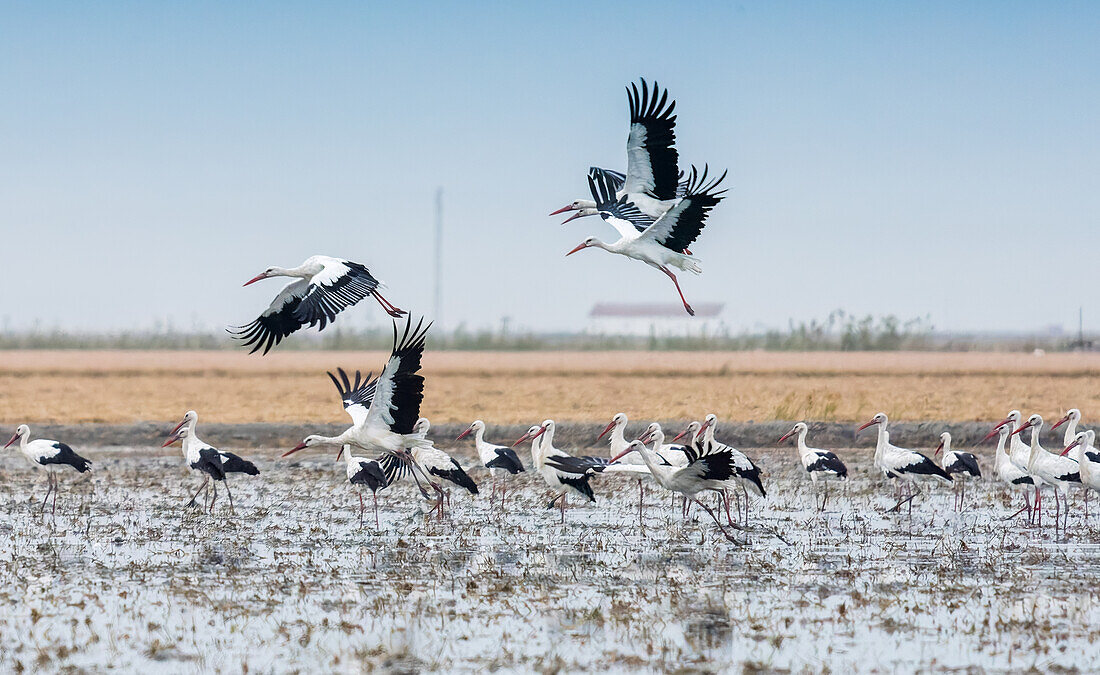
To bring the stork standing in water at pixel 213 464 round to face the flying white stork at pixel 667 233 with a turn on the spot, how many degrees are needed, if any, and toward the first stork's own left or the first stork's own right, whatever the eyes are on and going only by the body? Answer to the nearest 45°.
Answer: approximately 135° to the first stork's own left

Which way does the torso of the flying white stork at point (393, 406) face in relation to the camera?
to the viewer's left

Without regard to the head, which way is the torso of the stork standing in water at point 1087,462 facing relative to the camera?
to the viewer's left

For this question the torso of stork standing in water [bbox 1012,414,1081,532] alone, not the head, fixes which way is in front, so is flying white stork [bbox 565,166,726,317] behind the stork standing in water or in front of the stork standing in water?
in front

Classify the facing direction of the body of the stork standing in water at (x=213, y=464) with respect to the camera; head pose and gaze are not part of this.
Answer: to the viewer's left

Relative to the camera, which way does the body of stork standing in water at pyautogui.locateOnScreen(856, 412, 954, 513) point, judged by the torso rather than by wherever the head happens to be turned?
to the viewer's left

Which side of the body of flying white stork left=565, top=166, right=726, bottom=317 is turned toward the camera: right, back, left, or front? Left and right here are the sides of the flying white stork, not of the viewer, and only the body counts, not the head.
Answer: left

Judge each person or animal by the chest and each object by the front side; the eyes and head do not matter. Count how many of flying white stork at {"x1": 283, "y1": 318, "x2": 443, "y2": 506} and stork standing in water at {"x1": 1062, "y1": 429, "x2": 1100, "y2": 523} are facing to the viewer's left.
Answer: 2

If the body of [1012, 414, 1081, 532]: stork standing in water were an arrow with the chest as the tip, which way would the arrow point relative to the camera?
to the viewer's left

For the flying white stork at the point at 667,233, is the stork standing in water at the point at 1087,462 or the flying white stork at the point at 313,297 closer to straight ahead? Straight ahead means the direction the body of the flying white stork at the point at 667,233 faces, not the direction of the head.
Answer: the flying white stork

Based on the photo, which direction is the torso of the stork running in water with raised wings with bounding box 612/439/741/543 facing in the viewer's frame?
to the viewer's left

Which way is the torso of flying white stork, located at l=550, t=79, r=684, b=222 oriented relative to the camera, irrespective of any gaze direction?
to the viewer's left

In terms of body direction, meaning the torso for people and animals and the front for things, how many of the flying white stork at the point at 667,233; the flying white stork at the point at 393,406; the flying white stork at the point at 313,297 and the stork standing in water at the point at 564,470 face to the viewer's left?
4
